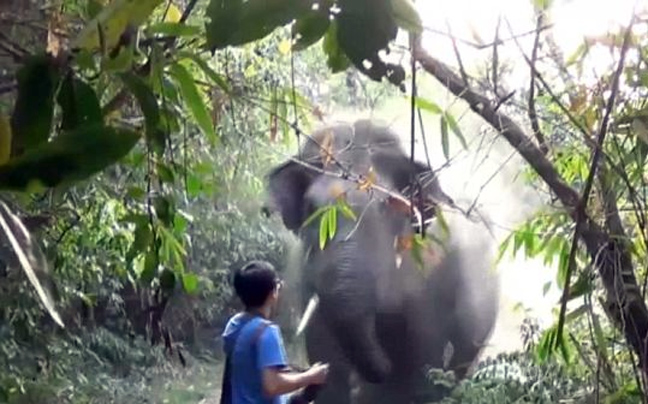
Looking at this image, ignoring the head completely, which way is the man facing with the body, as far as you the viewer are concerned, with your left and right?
facing away from the viewer and to the right of the viewer

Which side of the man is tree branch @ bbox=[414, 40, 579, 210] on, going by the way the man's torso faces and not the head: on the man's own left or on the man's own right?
on the man's own right

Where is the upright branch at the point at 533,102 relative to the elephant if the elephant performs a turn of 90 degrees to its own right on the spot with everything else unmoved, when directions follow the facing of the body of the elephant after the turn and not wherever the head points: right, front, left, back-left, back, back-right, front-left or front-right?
back-left

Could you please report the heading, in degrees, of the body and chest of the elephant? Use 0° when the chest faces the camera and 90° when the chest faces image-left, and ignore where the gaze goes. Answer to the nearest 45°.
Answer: approximately 45°

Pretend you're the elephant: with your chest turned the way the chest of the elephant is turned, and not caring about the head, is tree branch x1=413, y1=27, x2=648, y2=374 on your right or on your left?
on your left

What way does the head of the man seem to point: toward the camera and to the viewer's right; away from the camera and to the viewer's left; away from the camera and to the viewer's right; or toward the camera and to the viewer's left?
away from the camera and to the viewer's right

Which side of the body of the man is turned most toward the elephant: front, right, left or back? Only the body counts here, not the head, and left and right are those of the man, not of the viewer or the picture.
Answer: front

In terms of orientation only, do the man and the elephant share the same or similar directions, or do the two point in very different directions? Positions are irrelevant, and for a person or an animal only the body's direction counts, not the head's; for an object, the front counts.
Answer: very different directions

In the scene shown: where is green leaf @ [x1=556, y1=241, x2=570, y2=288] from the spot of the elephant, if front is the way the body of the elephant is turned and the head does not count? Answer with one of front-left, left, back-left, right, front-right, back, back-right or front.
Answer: front-left

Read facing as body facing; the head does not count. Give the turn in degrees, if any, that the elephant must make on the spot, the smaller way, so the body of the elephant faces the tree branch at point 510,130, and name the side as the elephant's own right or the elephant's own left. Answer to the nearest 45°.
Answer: approximately 45° to the elephant's own left
